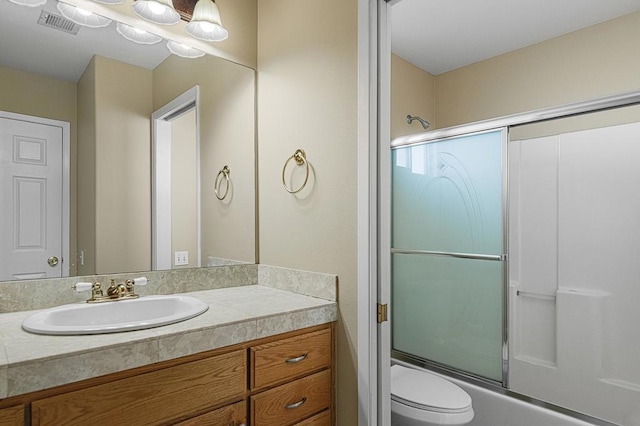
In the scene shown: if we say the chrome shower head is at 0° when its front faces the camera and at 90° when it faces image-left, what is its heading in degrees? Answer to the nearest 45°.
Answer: approximately 315°

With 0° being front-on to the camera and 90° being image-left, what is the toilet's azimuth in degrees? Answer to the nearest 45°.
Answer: approximately 315°

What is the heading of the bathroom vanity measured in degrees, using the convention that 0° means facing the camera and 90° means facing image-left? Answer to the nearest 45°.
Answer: approximately 315°

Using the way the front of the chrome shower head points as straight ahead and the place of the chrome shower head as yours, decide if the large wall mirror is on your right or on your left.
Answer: on your right

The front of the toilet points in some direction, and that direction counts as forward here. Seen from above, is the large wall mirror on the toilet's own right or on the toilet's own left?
on the toilet's own right

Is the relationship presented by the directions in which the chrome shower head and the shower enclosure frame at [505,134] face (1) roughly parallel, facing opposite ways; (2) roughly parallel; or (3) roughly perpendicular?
roughly perpendicular

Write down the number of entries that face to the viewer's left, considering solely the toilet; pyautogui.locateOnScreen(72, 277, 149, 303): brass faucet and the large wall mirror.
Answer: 0

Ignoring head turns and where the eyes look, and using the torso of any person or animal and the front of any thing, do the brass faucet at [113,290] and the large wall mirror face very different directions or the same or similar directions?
same or similar directions

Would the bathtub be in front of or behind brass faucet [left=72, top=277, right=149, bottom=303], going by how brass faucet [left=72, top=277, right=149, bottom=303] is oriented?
in front

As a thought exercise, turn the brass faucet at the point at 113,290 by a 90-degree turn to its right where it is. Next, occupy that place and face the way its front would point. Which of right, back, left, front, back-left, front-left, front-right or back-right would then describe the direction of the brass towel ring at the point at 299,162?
back-left

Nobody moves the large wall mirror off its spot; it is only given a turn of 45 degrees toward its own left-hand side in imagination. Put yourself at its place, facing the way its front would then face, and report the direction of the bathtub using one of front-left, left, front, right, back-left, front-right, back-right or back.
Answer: front

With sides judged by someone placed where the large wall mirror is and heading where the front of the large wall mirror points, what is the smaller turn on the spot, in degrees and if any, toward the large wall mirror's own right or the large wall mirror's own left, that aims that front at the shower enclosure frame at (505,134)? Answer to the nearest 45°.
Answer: approximately 45° to the large wall mirror's own left

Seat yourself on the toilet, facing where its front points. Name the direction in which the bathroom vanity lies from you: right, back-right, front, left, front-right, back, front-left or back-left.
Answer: right

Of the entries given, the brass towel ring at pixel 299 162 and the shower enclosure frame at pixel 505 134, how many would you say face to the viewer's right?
0

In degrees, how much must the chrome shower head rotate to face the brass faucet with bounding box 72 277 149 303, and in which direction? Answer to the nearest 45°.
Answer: approximately 90° to its right
